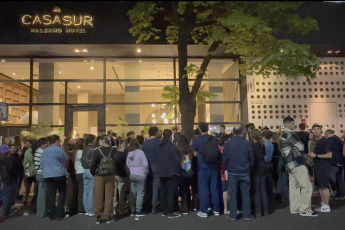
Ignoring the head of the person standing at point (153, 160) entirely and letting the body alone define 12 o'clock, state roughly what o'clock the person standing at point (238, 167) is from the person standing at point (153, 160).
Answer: the person standing at point (238, 167) is roughly at 4 o'clock from the person standing at point (153, 160).

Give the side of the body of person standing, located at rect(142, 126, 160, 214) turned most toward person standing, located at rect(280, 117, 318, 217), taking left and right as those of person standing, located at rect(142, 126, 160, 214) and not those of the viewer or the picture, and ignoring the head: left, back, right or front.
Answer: right

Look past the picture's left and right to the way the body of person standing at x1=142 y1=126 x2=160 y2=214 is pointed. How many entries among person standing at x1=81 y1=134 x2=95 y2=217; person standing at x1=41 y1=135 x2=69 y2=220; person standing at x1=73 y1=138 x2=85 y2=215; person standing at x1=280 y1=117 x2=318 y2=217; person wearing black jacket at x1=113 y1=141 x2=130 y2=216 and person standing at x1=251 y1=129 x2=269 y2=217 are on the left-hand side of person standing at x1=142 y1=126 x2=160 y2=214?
4

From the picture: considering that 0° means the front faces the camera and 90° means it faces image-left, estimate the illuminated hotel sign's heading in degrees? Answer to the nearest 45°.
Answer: approximately 0°

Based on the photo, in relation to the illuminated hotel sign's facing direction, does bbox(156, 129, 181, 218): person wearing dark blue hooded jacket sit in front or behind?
in front

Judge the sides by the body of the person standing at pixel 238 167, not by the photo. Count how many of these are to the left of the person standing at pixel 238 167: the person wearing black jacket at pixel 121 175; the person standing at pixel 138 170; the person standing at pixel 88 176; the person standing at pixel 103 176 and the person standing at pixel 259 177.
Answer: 4

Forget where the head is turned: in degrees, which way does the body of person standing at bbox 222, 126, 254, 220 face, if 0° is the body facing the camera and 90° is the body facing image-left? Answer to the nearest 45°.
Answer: approximately 180°

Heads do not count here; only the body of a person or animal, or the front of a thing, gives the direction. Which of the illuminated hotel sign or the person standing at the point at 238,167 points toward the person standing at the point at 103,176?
the illuminated hotel sign

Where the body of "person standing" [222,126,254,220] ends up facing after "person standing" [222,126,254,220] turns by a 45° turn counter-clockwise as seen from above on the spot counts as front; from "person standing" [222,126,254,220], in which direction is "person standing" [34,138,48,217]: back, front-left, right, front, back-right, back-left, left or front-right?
front-left

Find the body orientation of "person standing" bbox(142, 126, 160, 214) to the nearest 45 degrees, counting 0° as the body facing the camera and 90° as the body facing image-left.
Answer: approximately 180°
